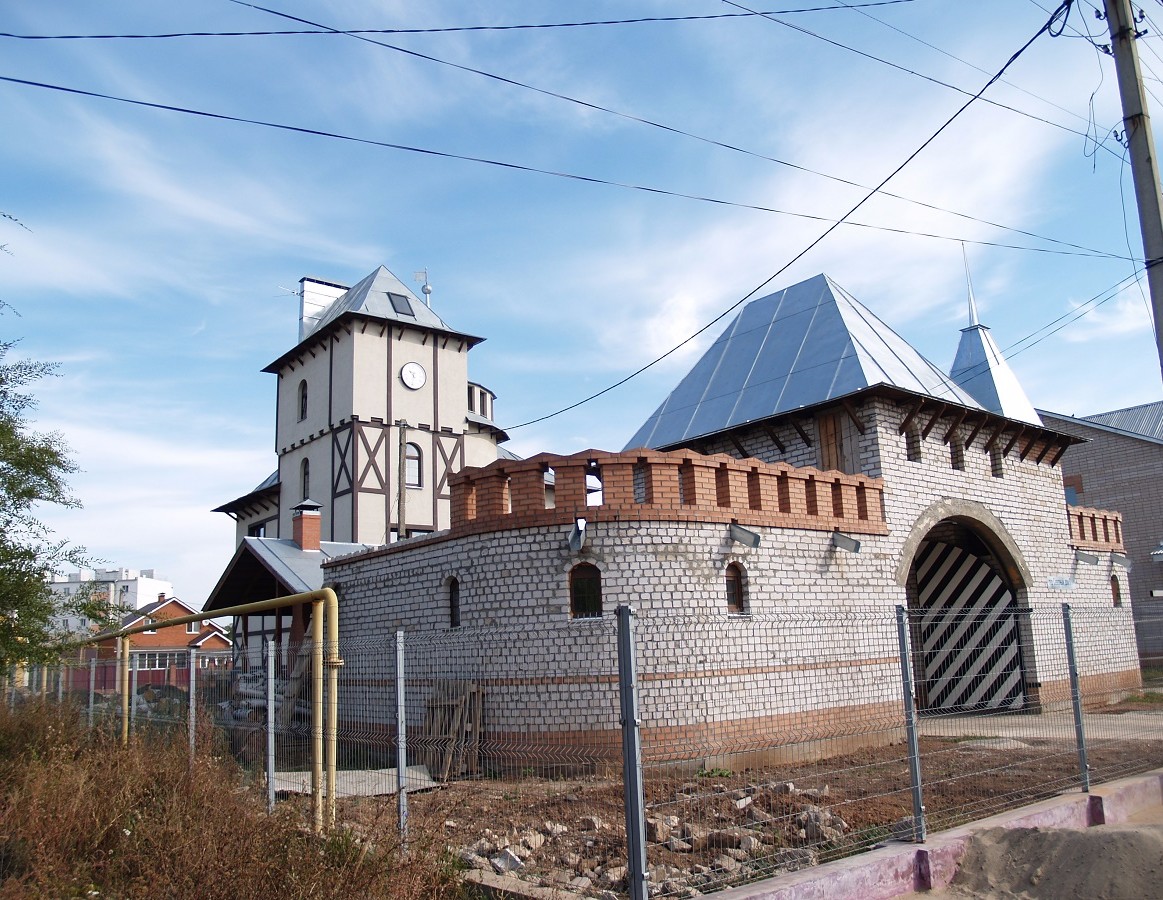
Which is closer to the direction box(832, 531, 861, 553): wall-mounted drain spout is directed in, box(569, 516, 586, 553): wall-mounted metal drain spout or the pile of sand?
the pile of sand

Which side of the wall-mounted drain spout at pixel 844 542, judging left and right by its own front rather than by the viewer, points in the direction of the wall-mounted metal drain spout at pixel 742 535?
right

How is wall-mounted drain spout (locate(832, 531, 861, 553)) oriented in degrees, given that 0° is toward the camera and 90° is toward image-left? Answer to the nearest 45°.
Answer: approximately 315°

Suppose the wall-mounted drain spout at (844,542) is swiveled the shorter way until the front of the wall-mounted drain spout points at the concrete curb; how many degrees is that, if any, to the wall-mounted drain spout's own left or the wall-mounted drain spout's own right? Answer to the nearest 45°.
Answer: approximately 45° to the wall-mounted drain spout's own right

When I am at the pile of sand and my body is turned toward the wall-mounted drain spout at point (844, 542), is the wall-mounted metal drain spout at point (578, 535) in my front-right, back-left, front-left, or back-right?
front-left

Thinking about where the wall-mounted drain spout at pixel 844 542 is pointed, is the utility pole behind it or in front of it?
in front

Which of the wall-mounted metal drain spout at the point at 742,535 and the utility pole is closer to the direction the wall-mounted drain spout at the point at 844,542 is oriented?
the utility pole

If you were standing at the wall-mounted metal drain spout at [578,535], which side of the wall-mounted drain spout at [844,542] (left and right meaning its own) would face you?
right

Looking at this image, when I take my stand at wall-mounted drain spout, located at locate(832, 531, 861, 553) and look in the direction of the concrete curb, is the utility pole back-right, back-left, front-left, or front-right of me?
front-left
